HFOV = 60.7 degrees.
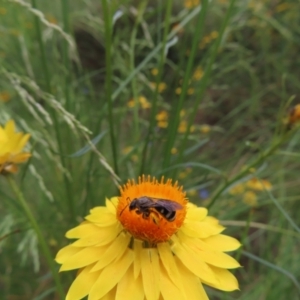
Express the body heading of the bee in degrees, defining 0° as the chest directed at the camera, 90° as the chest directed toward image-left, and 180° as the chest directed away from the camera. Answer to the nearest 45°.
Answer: approximately 90°

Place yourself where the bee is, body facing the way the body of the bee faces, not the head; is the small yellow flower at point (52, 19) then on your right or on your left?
on your right

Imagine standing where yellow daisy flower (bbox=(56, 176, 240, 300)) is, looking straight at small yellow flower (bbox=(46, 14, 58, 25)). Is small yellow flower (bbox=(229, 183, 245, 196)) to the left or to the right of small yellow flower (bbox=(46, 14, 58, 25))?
right

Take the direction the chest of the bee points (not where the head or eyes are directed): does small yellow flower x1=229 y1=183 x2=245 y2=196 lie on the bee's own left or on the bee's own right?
on the bee's own right
